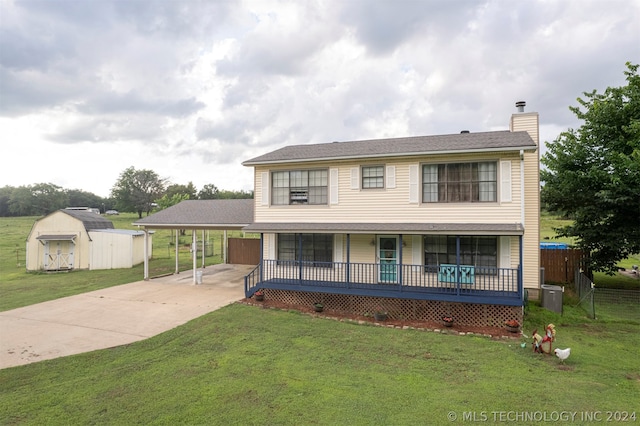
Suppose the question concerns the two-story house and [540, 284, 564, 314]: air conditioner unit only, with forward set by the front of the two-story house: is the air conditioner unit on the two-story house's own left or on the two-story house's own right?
on the two-story house's own left

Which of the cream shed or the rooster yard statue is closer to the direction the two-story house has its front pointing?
the rooster yard statue

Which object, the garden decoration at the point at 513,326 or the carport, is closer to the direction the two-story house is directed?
the garden decoration

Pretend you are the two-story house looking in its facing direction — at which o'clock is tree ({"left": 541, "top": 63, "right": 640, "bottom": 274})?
The tree is roughly at 8 o'clock from the two-story house.

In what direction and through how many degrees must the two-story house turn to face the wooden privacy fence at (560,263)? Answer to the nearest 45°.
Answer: approximately 135° to its left

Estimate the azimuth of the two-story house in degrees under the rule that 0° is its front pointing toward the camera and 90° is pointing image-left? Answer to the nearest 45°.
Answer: approximately 0°

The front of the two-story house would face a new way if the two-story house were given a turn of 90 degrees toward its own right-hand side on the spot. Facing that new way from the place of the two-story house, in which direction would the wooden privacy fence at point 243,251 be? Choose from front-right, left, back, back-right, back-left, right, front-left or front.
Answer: front-right
